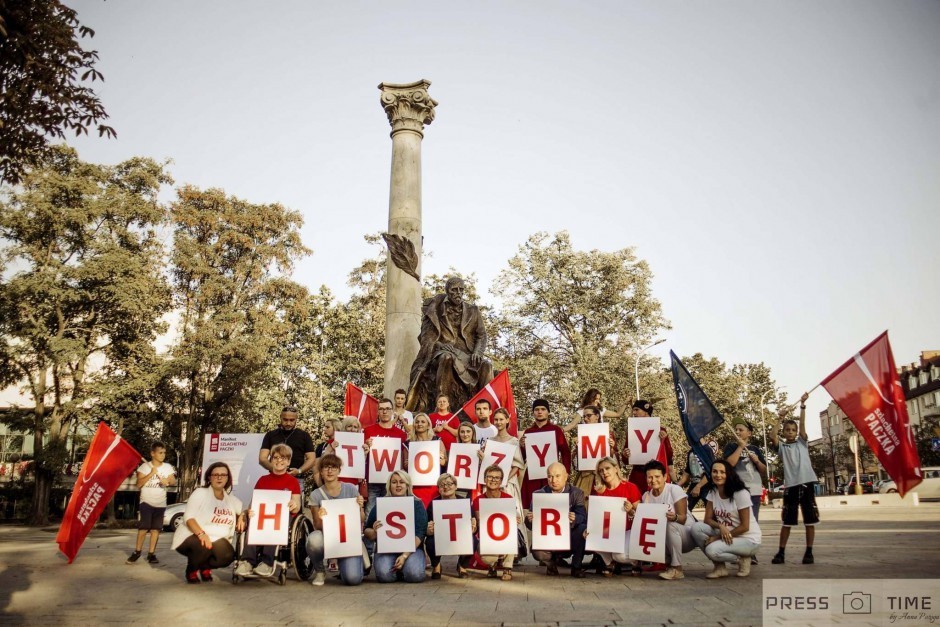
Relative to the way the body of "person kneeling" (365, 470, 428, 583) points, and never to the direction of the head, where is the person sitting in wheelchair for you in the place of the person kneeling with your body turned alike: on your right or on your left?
on your right

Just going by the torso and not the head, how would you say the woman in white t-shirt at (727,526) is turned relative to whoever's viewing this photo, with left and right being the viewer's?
facing the viewer and to the left of the viewer

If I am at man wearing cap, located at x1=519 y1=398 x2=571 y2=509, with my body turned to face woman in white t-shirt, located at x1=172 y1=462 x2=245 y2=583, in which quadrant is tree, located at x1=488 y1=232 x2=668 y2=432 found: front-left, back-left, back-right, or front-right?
back-right

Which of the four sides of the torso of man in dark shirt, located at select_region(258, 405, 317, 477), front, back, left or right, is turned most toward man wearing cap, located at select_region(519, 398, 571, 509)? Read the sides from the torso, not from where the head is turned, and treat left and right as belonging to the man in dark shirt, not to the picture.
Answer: left

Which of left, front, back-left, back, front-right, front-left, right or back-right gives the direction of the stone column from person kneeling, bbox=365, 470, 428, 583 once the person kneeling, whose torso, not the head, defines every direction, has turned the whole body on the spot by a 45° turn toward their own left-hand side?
back-left
